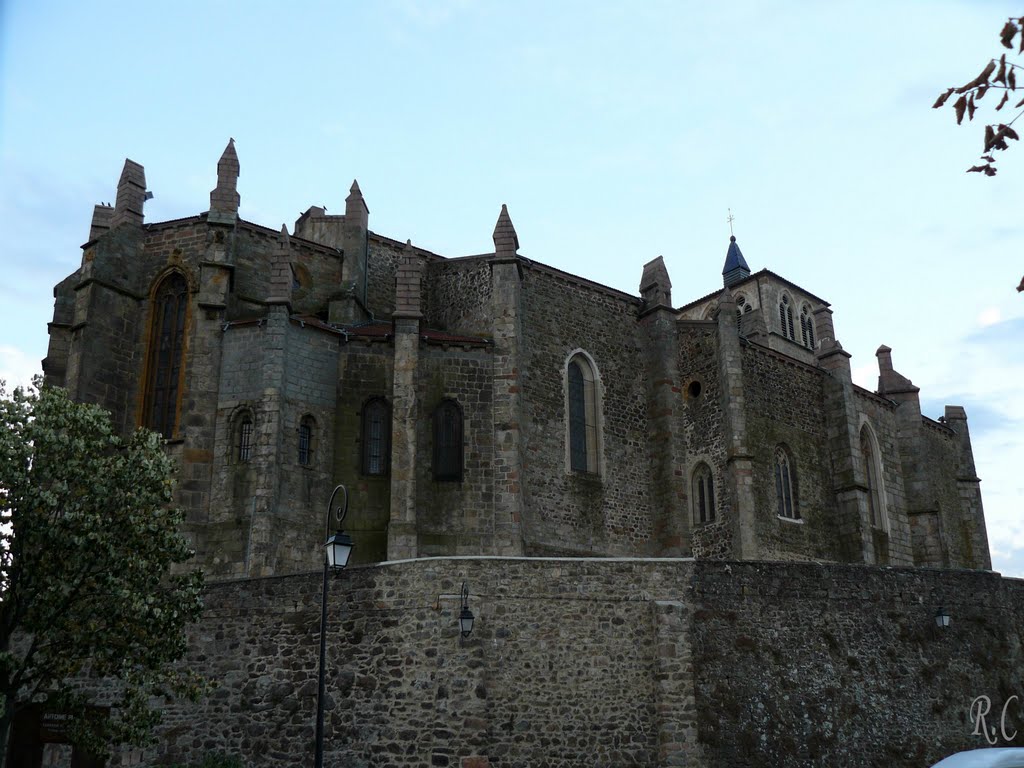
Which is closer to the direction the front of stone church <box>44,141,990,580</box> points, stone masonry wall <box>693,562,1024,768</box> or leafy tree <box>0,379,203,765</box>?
the stone masonry wall

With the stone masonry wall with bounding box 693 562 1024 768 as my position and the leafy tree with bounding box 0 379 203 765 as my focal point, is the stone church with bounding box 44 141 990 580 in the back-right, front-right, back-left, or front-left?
front-right

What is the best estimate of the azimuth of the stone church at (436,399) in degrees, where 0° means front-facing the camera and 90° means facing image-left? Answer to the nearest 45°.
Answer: approximately 225°

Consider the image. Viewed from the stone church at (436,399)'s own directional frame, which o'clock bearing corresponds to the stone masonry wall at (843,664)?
The stone masonry wall is roughly at 3 o'clock from the stone church.

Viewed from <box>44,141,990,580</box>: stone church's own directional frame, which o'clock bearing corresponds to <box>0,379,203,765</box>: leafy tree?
The leafy tree is roughly at 5 o'clock from the stone church.
